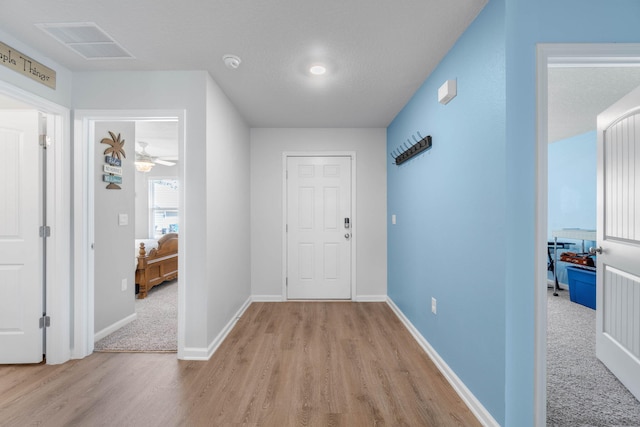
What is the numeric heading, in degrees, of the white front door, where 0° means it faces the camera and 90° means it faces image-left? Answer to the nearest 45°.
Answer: approximately 0°

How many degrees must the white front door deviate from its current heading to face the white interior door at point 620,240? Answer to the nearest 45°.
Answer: approximately 45° to its left

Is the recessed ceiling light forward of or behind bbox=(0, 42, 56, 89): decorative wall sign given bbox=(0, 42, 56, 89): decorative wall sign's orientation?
forward

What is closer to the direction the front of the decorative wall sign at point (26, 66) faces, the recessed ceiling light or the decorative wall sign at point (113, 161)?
the recessed ceiling light

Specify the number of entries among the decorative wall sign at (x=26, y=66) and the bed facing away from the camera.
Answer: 0

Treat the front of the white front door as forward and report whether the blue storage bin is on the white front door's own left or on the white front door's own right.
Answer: on the white front door's own left

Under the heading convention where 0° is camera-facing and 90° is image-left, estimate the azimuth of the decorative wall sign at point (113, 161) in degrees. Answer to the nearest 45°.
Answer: approximately 315°

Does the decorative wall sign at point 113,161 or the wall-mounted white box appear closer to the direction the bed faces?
the wall-mounted white box

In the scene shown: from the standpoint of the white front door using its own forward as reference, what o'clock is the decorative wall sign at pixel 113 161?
The decorative wall sign is roughly at 2 o'clock from the white front door.

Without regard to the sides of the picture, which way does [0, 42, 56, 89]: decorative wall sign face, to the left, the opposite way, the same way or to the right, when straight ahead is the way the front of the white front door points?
to the left
